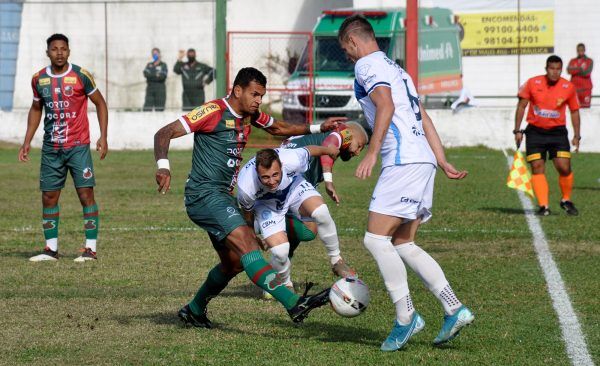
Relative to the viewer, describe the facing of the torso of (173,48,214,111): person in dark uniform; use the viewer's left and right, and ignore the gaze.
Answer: facing the viewer

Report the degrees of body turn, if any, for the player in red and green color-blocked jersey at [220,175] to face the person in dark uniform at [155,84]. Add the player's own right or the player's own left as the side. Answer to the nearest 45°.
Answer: approximately 135° to the player's own left

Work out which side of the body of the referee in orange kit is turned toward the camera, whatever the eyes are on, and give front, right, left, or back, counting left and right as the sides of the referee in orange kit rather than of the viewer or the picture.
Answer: front

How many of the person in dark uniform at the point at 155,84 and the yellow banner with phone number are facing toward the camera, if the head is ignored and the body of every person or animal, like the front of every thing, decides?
2

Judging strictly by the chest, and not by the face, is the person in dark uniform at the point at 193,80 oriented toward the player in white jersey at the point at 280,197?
yes

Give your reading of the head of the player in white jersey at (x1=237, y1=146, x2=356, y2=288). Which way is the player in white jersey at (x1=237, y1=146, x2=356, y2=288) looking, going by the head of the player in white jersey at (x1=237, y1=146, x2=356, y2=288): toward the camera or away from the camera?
toward the camera

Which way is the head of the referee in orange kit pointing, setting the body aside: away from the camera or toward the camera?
toward the camera

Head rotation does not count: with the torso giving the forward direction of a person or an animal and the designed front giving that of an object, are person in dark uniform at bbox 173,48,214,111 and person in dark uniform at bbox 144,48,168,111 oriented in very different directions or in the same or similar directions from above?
same or similar directions

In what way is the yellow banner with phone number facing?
toward the camera

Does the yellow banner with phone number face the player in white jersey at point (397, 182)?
yes

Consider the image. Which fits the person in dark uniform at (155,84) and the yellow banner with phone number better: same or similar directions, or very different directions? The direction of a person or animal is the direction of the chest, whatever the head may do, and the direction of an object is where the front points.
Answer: same or similar directions

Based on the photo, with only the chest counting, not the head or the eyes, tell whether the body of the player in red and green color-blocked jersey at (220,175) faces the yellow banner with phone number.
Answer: no

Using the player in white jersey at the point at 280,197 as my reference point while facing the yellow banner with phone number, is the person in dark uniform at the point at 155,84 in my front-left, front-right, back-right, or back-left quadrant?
front-left

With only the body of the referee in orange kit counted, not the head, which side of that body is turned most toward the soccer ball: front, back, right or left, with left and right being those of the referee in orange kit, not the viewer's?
front
